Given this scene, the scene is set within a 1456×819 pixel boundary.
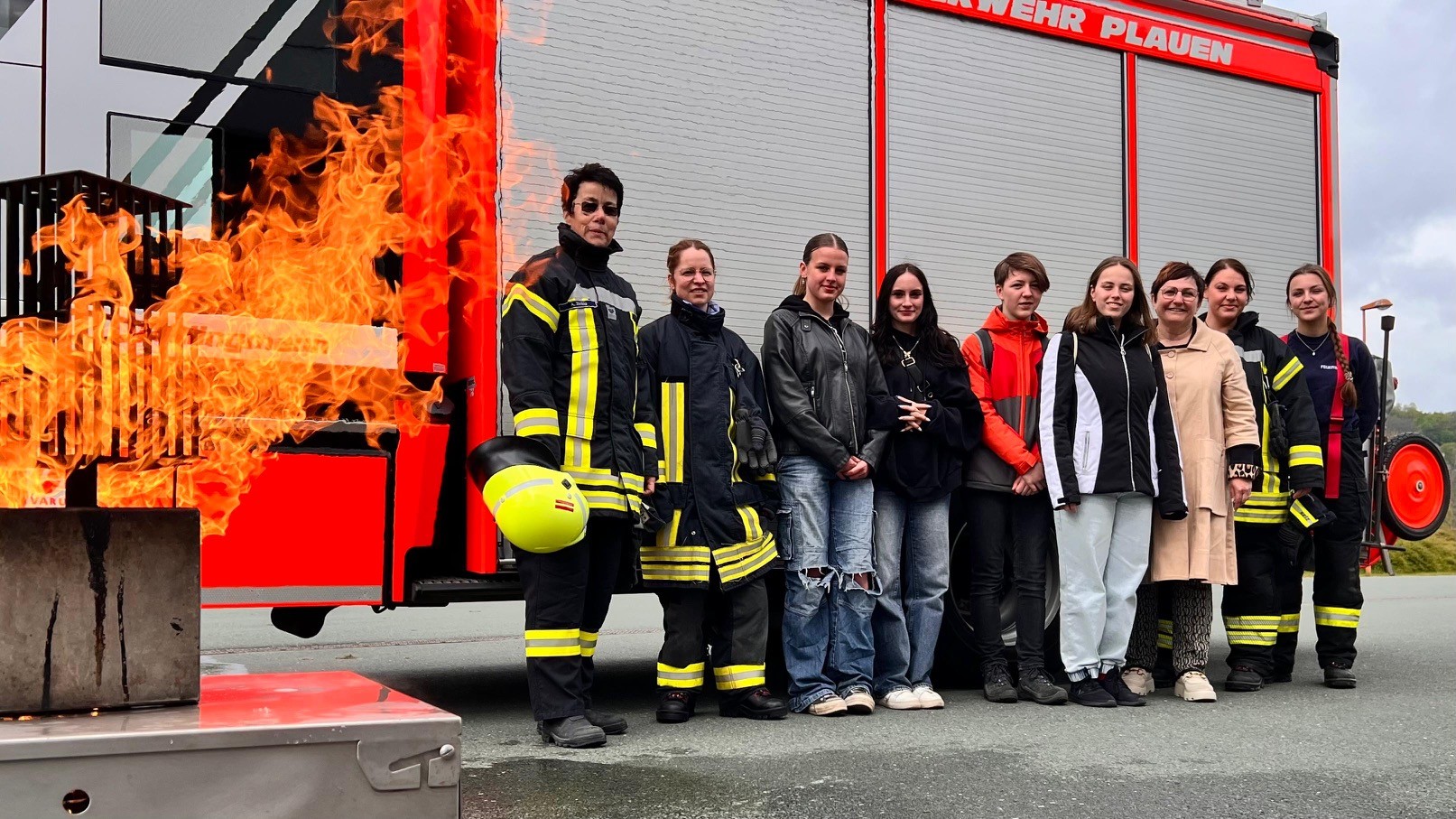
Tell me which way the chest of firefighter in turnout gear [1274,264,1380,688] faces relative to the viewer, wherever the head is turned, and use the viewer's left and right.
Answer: facing the viewer and to the left of the viewer

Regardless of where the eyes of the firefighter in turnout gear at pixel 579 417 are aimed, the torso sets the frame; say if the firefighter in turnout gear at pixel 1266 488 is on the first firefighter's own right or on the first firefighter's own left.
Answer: on the first firefighter's own left

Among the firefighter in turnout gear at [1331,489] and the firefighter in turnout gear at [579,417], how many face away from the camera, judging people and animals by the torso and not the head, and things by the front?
0

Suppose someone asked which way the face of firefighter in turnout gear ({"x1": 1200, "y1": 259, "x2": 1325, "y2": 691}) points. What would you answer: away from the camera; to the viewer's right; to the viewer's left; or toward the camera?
toward the camera

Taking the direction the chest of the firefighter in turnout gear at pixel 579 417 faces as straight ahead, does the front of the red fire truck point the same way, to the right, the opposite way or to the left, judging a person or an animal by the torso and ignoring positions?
to the right

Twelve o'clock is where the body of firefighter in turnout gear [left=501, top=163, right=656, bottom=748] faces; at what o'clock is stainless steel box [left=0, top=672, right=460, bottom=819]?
The stainless steel box is roughly at 2 o'clock from the firefighter in turnout gear.

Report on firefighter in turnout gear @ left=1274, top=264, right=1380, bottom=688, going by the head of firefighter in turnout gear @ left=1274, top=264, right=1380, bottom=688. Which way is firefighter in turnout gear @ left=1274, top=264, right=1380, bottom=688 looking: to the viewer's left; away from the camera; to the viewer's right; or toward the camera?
toward the camera

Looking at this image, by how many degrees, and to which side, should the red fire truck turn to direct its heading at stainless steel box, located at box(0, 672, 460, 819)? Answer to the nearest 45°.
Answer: approximately 45° to its left

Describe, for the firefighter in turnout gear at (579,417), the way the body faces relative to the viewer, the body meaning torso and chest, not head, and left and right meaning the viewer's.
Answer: facing the viewer and to the right of the viewer

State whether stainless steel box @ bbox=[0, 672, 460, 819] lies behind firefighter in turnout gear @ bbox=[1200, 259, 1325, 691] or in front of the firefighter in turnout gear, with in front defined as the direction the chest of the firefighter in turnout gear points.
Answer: in front

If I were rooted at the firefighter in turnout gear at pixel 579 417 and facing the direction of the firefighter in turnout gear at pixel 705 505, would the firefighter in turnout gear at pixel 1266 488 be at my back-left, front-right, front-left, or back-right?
front-right
